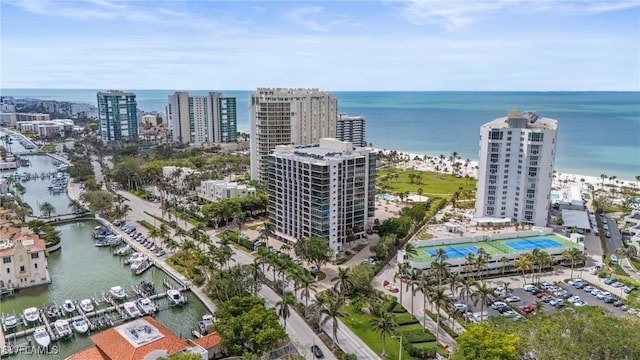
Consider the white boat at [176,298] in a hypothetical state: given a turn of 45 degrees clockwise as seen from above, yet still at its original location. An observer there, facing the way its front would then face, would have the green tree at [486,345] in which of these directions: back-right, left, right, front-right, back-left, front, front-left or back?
back-right

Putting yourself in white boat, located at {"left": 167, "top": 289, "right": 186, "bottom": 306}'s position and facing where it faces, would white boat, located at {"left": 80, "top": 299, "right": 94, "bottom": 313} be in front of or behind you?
in front

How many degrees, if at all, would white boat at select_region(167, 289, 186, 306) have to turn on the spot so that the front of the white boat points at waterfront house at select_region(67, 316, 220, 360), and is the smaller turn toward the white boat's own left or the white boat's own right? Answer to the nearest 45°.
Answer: approximately 135° to the white boat's own left
